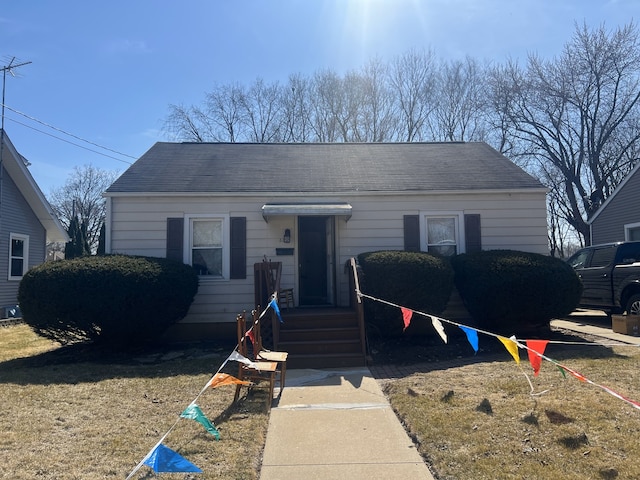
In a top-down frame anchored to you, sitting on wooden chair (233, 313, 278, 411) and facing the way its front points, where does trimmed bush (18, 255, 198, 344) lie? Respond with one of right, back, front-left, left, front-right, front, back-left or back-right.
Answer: back-left

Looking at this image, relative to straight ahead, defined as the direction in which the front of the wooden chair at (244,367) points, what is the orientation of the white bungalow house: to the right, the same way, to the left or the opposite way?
to the right

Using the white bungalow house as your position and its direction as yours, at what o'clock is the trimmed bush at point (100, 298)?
The trimmed bush is roughly at 2 o'clock from the white bungalow house.

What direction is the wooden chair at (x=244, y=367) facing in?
to the viewer's right

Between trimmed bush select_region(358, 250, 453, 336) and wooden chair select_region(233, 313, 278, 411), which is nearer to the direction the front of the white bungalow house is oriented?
the wooden chair

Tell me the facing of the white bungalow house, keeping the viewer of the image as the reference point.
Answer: facing the viewer

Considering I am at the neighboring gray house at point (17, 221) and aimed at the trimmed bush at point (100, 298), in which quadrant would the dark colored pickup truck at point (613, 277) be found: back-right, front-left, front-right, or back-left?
front-left

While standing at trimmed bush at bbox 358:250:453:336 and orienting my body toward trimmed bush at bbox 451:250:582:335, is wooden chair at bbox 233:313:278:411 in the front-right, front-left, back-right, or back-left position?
back-right

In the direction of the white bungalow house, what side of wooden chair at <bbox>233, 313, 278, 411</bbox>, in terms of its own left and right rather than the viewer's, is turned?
left

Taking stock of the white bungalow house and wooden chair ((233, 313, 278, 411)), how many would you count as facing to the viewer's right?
1

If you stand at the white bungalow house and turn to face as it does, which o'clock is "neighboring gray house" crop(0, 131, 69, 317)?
The neighboring gray house is roughly at 4 o'clock from the white bungalow house.

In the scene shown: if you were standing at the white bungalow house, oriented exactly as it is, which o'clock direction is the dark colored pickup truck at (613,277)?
The dark colored pickup truck is roughly at 9 o'clock from the white bungalow house.

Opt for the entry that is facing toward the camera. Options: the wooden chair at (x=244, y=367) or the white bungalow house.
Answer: the white bungalow house

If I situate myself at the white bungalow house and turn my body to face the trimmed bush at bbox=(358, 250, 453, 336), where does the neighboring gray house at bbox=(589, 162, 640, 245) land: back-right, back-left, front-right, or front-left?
front-left
